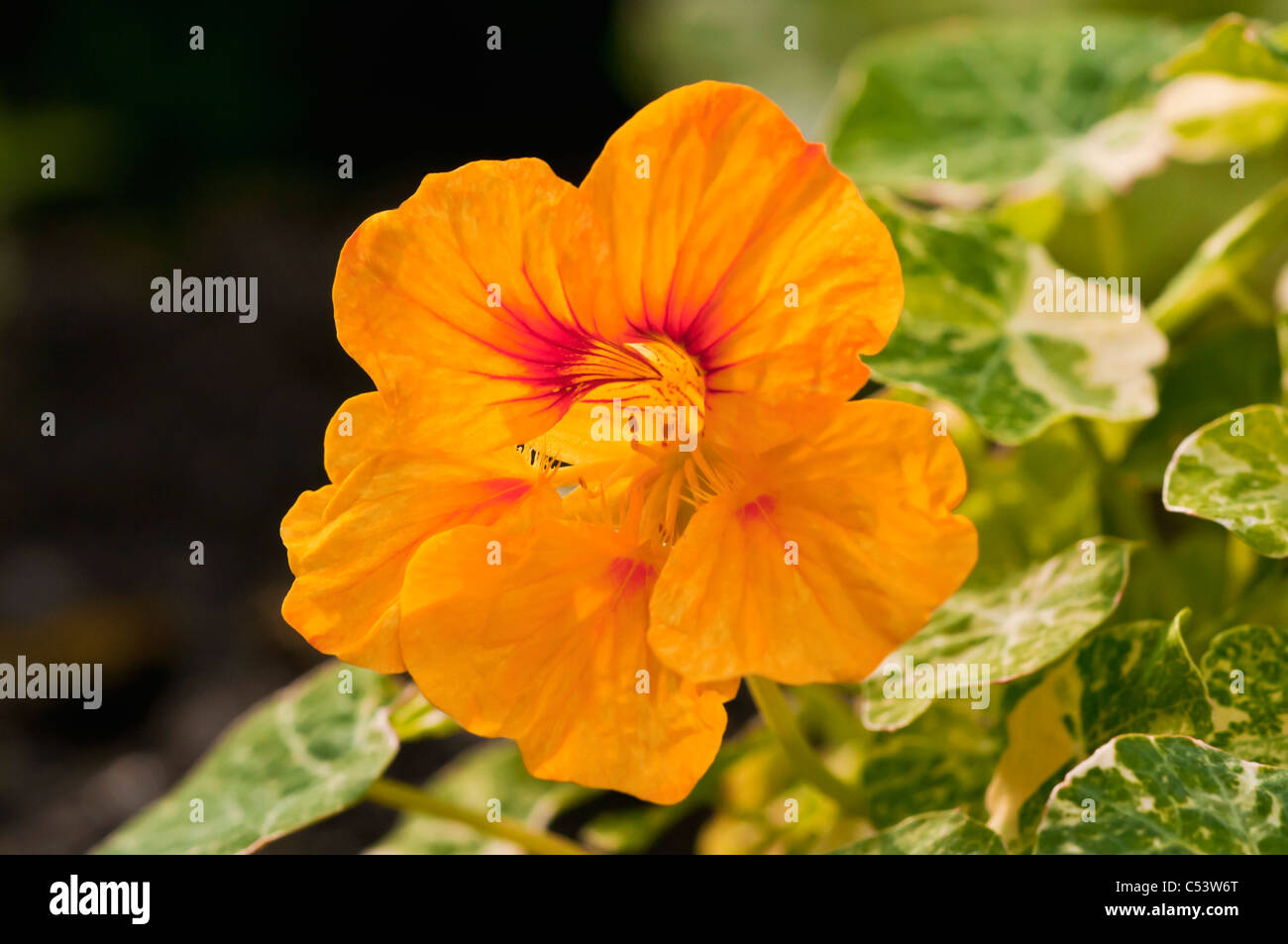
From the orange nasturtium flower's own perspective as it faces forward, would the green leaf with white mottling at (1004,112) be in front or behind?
behind

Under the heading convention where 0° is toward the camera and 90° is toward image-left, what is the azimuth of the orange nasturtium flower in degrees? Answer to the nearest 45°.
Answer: approximately 0°
